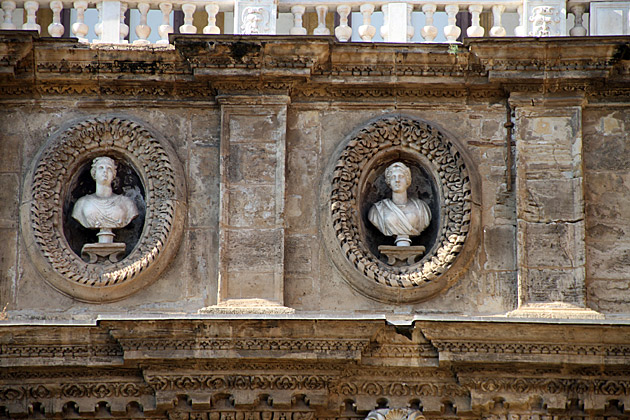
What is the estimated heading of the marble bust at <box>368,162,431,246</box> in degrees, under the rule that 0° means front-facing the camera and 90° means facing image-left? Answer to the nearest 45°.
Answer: approximately 0°

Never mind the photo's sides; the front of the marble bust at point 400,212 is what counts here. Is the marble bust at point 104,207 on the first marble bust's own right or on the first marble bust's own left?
on the first marble bust's own right

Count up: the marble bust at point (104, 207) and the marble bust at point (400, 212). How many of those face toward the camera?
2

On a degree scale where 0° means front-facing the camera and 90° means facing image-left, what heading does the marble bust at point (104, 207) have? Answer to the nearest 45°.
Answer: approximately 0°
